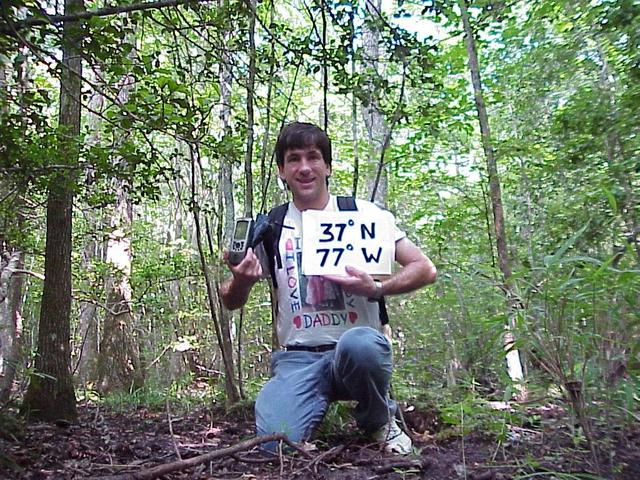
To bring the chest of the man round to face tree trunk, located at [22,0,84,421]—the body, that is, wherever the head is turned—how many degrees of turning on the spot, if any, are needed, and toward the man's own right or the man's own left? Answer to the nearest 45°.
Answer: approximately 135° to the man's own right

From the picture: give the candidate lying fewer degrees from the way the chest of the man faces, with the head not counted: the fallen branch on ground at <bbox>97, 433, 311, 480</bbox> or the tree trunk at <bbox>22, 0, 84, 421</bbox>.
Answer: the fallen branch on ground

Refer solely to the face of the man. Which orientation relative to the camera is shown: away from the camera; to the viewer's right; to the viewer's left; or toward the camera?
toward the camera

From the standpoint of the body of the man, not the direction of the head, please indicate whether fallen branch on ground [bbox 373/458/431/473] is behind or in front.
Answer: in front

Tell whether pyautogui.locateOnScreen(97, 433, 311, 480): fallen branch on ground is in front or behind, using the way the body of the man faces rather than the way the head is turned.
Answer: in front

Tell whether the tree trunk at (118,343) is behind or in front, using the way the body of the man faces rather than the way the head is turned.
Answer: behind

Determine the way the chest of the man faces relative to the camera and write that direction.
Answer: toward the camera
